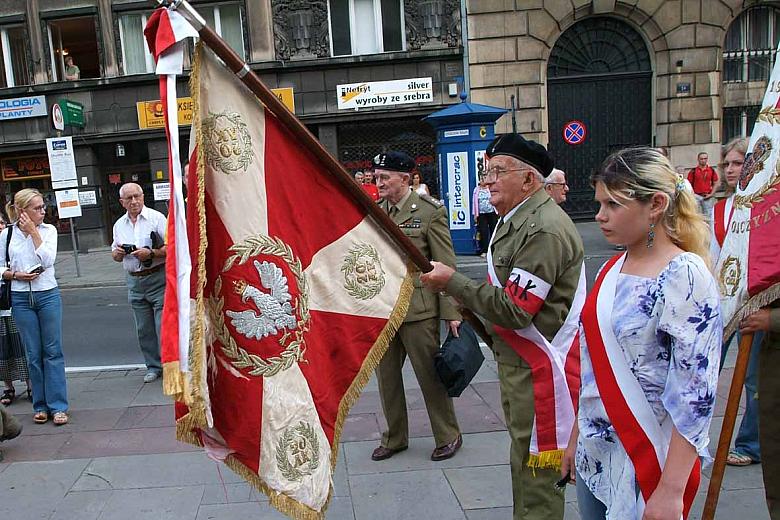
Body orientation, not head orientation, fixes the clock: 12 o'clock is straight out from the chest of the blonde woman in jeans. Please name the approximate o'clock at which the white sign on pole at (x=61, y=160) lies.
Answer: The white sign on pole is roughly at 6 o'clock from the blonde woman in jeans.

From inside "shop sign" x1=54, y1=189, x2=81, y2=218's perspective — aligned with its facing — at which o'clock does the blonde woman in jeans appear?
The blonde woman in jeans is roughly at 12 o'clock from the shop sign.

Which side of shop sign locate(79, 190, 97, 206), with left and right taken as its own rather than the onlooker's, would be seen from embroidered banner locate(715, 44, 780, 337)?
front

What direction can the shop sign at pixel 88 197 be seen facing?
toward the camera

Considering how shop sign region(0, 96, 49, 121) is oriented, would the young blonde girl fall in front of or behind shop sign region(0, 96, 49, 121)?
in front

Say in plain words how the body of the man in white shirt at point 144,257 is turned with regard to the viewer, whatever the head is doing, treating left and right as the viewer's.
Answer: facing the viewer

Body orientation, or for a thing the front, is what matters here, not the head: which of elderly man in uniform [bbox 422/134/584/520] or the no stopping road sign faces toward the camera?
the no stopping road sign

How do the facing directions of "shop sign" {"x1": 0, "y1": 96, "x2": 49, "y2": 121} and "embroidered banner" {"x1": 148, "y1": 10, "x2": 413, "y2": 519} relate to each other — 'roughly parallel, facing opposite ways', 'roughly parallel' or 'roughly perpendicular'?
roughly parallel

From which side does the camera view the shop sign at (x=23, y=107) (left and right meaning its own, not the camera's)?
front

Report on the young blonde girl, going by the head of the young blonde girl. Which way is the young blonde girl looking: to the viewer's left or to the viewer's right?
to the viewer's left

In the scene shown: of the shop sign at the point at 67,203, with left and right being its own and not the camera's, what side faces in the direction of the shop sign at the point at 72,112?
back

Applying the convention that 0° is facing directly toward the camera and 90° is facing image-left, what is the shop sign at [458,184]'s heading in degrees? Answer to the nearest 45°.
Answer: approximately 0°

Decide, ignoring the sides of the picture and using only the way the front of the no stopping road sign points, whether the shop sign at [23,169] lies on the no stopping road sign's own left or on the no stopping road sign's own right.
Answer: on the no stopping road sign's own right

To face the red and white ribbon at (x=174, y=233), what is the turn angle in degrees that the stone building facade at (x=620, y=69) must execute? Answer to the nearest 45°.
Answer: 0° — it already faces it

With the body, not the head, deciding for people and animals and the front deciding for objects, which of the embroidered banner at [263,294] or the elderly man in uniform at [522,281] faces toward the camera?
the embroidered banner

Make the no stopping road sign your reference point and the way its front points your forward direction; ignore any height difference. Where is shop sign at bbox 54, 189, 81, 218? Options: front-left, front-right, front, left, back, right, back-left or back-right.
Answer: front-right

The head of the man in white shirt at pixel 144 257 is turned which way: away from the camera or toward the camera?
toward the camera

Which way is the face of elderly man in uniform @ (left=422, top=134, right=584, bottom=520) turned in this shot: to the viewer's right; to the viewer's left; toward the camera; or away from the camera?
to the viewer's left

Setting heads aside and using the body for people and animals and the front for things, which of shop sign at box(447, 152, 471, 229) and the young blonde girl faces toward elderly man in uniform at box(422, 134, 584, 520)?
the shop sign

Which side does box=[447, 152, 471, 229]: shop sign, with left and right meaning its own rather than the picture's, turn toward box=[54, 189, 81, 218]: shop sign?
right

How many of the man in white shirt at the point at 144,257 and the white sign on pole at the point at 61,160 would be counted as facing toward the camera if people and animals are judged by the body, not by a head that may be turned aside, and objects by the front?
2
